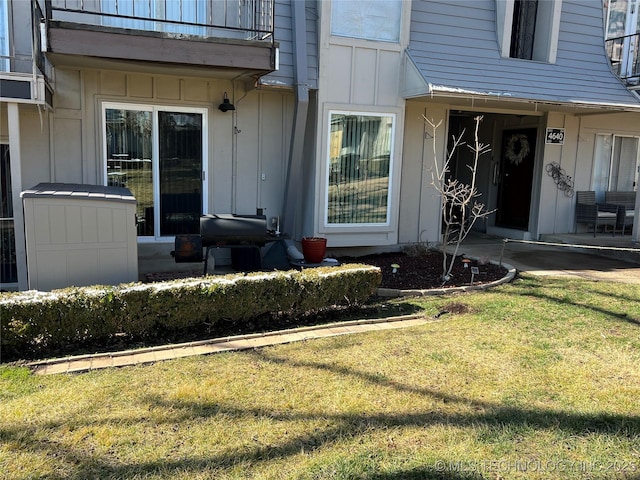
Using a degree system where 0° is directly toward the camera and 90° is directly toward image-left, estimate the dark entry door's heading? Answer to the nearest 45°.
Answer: approximately 45°

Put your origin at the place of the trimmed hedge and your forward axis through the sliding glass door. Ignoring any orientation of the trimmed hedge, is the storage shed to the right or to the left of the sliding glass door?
left

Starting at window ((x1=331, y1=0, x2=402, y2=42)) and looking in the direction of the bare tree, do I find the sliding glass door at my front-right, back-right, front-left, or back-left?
back-right

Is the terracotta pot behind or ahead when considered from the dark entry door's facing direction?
ahead

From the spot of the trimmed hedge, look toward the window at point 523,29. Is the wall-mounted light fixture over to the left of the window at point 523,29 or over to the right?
left

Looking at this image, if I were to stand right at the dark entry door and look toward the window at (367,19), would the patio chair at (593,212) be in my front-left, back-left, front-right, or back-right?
back-left
